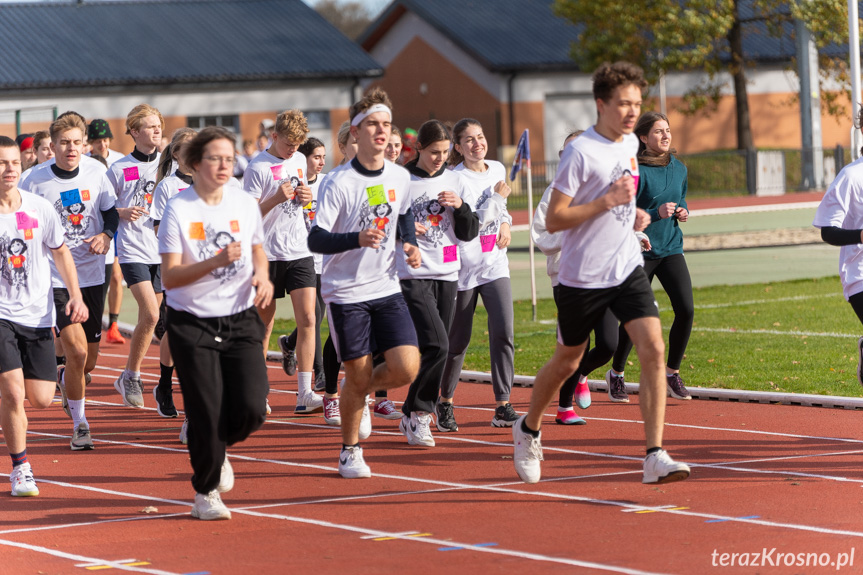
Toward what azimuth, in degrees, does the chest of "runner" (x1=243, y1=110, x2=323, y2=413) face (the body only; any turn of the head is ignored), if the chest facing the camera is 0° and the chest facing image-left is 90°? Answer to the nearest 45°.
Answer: approximately 315°

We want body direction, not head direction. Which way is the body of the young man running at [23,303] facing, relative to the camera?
toward the camera

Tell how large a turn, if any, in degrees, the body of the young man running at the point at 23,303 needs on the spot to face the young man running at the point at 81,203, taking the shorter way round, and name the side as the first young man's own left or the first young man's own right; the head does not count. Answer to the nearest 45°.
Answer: approximately 180°

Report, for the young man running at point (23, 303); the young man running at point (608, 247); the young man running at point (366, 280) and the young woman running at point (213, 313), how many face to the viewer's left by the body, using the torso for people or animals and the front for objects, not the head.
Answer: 0

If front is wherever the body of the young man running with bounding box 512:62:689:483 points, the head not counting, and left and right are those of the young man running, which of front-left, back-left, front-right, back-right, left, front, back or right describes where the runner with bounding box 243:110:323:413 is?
back

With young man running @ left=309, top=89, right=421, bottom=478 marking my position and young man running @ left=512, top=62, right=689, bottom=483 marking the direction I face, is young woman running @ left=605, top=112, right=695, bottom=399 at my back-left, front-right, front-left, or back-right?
front-left

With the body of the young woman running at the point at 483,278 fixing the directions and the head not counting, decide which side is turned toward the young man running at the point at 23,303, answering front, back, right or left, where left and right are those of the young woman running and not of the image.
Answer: right

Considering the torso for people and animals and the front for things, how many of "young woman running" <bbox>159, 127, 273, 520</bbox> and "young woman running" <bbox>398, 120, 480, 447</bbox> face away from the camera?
0

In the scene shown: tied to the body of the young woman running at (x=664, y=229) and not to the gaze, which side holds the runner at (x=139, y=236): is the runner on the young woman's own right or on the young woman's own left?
on the young woman's own right

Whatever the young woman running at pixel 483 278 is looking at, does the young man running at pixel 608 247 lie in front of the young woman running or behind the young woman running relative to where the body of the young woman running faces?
in front

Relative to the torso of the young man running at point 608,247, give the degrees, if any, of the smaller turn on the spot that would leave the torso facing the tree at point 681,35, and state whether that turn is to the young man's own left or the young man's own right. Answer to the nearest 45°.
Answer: approximately 135° to the young man's own left

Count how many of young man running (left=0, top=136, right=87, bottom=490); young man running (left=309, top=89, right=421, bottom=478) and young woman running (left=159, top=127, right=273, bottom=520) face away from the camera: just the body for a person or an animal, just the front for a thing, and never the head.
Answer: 0

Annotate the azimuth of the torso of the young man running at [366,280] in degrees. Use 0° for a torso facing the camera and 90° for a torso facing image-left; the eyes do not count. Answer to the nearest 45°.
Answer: approximately 315°

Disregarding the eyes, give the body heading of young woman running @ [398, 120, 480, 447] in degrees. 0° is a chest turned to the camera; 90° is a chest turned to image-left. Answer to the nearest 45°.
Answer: approximately 315°

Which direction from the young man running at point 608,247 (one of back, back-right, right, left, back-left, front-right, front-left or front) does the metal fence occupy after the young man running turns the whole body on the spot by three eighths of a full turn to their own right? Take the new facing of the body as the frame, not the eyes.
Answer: right
